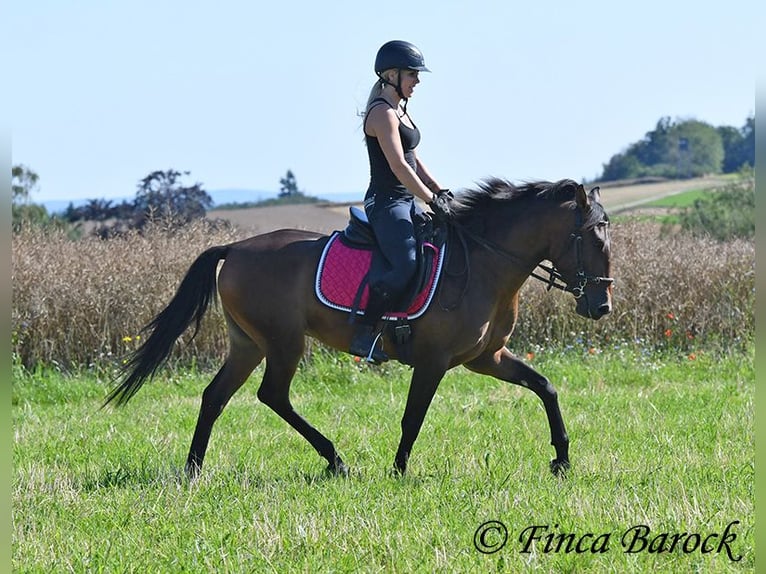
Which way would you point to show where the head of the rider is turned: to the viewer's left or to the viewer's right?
to the viewer's right

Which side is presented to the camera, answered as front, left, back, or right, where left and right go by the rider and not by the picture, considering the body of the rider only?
right

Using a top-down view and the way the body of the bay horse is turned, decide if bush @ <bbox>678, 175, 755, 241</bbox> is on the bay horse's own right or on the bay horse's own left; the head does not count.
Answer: on the bay horse's own left

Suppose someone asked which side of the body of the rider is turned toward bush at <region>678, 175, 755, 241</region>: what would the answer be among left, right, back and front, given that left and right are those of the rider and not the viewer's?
left

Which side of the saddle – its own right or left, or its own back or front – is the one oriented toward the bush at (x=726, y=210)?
left

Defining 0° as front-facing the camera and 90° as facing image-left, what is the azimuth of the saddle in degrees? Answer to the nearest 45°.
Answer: approximately 270°

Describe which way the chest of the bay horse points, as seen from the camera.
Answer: to the viewer's right
